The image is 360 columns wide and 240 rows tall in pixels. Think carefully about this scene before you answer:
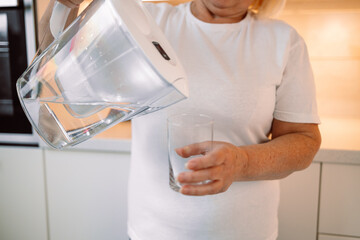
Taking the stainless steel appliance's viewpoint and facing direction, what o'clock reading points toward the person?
The person is roughly at 11 o'clock from the stainless steel appliance.

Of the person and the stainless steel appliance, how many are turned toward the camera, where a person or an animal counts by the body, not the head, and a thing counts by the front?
2

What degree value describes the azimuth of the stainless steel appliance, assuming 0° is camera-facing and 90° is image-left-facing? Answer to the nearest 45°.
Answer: approximately 0°

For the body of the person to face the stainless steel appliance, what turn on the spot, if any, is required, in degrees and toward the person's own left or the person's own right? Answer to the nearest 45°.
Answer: approximately 135° to the person's own right

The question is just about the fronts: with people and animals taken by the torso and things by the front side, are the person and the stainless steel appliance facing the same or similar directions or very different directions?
same or similar directions

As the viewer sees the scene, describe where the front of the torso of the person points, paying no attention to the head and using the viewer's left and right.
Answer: facing the viewer
